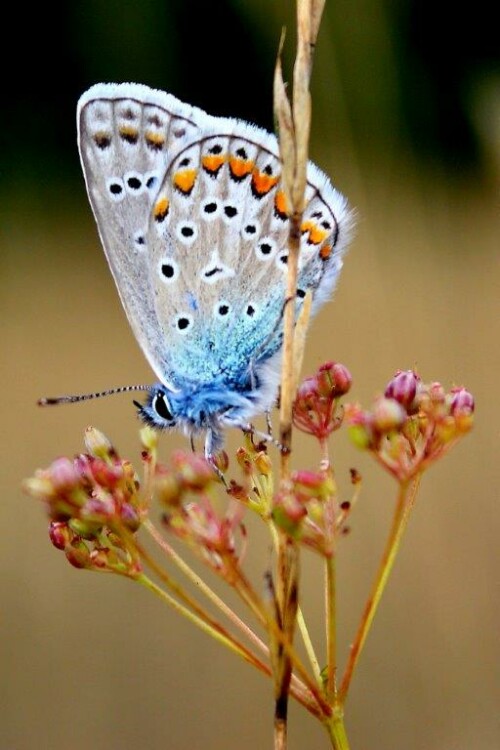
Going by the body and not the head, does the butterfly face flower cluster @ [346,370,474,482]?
no

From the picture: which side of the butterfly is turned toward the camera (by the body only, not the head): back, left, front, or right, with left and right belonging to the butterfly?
left

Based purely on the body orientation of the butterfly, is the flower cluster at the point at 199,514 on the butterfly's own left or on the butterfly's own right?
on the butterfly's own left

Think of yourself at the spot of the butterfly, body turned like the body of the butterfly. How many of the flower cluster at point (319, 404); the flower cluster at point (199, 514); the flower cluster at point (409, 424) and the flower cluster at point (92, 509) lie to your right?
0

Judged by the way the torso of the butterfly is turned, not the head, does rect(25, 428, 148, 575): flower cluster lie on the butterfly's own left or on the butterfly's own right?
on the butterfly's own left

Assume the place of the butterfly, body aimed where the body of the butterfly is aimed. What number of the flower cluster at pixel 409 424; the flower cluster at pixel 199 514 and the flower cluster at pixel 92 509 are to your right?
0

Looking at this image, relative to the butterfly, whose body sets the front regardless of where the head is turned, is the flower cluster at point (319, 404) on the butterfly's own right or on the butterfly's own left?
on the butterfly's own left
